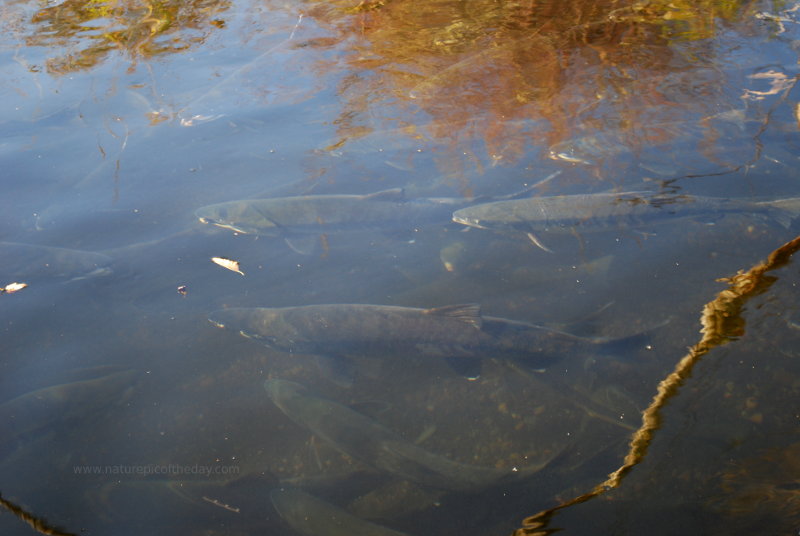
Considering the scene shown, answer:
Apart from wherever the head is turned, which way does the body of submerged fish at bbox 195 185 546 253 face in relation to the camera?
to the viewer's left

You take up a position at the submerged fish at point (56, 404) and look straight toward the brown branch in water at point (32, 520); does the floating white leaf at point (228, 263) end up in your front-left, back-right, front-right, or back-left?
back-left

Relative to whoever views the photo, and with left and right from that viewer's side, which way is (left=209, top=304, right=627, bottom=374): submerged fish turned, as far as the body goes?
facing to the left of the viewer

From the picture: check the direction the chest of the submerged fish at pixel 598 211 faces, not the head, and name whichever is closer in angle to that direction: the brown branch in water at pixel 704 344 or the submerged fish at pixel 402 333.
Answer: the submerged fish

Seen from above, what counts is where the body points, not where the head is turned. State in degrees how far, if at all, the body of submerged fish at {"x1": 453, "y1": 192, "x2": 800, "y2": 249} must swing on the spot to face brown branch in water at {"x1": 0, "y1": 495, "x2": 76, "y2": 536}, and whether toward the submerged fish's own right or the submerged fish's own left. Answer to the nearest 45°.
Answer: approximately 45° to the submerged fish's own left

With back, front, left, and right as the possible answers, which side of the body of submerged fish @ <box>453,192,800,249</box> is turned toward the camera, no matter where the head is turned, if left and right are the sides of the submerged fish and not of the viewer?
left

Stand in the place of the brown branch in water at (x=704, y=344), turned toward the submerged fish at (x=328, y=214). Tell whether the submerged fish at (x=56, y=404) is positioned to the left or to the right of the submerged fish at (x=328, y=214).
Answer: left
